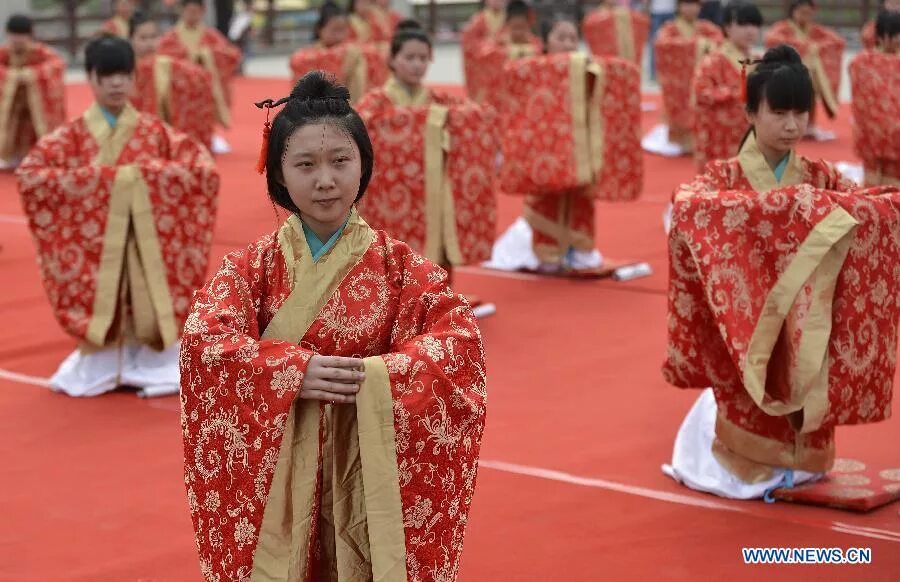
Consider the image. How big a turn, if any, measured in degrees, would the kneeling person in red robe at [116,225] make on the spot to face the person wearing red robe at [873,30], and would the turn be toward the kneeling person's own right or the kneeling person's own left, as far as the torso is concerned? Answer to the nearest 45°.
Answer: approximately 135° to the kneeling person's own left

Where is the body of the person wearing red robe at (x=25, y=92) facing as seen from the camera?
toward the camera

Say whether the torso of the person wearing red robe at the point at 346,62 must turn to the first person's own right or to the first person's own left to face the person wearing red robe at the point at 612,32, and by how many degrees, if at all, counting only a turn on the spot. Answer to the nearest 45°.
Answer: approximately 90° to the first person's own left

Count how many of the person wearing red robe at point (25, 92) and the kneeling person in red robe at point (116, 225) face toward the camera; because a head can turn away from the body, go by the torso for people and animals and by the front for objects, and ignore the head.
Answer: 2

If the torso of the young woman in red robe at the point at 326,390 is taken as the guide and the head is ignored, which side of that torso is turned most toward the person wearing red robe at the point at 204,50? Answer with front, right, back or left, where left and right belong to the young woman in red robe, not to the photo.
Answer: back

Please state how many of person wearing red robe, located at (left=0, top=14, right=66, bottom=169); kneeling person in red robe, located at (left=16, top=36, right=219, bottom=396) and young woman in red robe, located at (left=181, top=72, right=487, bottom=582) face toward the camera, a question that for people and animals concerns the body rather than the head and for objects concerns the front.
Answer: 3

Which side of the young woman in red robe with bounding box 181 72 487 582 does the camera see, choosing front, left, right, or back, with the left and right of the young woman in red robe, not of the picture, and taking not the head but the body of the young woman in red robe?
front

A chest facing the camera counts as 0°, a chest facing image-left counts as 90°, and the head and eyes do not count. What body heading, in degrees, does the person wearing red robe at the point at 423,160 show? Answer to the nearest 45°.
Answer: approximately 315°

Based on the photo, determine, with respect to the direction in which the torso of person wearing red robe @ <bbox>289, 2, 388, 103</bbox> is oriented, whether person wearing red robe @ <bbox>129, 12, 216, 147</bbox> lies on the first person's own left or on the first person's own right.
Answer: on the first person's own right

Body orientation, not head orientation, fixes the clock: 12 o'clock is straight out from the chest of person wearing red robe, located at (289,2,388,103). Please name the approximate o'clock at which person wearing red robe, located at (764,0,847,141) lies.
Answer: person wearing red robe, located at (764,0,847,141) is roughly at 10 o'clock from person wearing red robe, located at (289,2,388,103).

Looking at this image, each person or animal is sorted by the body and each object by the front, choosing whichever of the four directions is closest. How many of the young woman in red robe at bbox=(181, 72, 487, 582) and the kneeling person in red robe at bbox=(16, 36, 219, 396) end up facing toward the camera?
2
